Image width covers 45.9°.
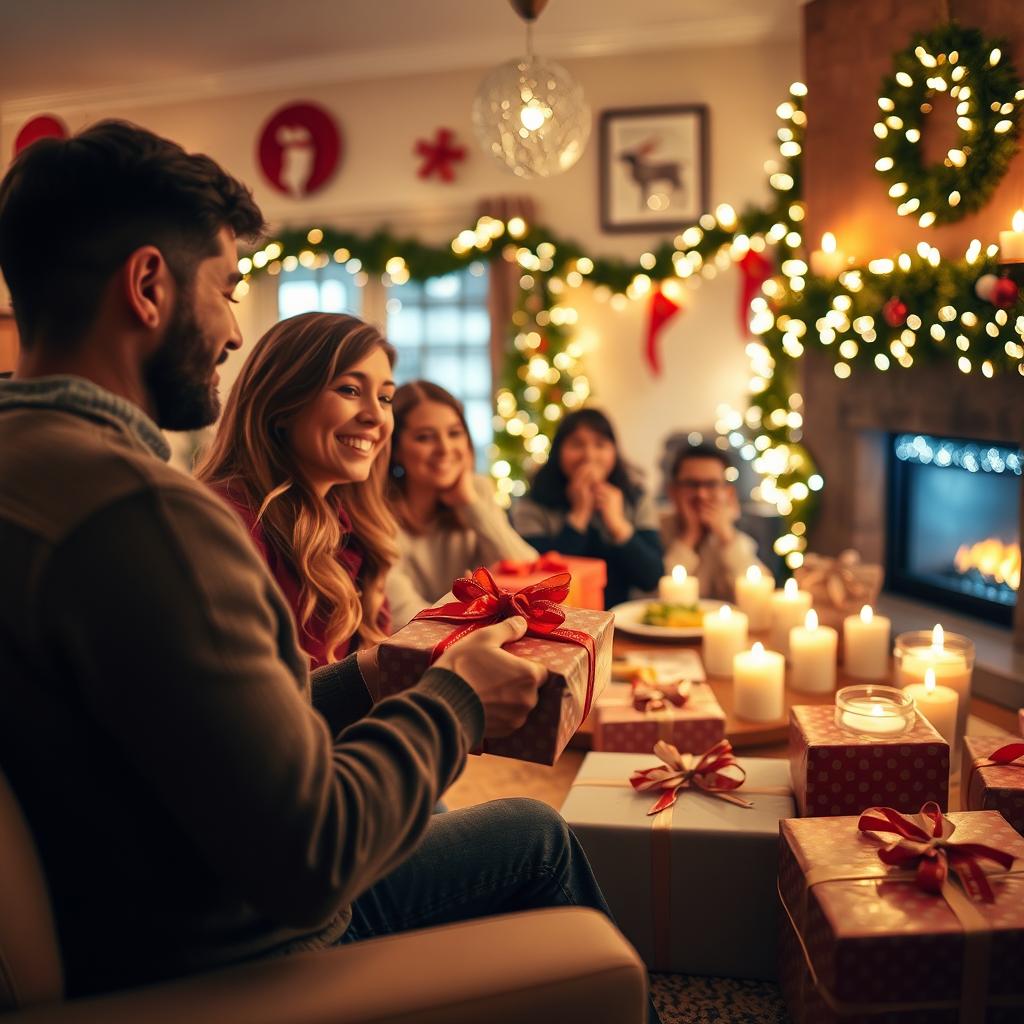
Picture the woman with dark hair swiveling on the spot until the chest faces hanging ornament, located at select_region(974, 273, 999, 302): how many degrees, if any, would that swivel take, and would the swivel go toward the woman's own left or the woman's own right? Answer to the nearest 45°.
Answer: approximately 90° to the woman's own left

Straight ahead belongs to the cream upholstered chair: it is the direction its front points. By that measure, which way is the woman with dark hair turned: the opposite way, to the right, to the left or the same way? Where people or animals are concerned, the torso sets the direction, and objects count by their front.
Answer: to the right

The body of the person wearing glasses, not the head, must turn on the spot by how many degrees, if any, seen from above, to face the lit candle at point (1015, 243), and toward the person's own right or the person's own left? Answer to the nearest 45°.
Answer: approximately 45° to the person's own left

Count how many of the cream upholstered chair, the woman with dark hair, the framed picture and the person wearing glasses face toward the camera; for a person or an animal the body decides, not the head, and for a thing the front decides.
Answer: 3

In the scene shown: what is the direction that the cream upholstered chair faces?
to the viewer's right

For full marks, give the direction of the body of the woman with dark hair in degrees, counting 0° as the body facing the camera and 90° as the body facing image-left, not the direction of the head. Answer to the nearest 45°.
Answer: approximately 0°

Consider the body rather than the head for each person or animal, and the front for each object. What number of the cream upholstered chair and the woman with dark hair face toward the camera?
1

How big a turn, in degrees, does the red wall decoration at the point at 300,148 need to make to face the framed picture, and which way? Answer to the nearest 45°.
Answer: approximately 45° to its left

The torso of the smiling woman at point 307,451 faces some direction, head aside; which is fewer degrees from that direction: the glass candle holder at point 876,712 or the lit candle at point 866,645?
the glass candle holder

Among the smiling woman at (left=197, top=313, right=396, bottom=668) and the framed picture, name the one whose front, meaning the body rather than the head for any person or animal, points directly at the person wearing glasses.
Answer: the framed picture

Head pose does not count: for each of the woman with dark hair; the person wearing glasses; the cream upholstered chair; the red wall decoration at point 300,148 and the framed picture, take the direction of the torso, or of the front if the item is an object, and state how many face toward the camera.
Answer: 4

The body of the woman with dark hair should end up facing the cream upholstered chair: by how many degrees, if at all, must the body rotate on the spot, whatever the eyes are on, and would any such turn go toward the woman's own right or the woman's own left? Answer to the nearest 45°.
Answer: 0° — they already face it

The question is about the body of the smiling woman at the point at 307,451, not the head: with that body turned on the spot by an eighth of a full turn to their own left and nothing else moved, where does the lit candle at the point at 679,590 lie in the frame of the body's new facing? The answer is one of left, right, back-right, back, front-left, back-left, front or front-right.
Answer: front-left
